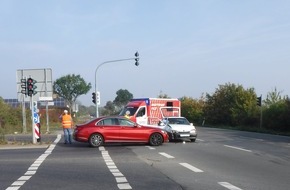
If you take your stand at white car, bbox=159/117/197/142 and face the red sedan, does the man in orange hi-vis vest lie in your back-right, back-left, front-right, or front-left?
front-right

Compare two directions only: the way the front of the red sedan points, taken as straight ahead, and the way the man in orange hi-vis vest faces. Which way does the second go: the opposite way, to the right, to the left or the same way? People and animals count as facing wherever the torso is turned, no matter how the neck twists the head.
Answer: to the left

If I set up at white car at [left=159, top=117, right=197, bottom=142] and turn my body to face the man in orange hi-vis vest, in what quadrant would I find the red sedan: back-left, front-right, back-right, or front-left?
front-left

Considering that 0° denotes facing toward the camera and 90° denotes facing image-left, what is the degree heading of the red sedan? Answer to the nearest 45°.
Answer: approximately 270°

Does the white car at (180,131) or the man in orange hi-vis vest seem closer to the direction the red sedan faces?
the white car
